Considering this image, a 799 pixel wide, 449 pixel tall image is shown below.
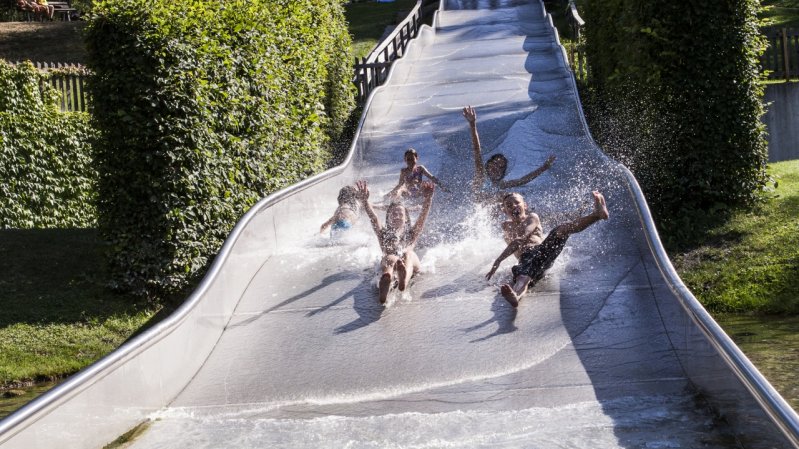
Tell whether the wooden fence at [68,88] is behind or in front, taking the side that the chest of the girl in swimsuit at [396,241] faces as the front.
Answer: behind

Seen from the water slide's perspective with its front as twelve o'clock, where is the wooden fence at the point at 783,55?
The wooden fence is roughly at 7 o'clock from the water slide.

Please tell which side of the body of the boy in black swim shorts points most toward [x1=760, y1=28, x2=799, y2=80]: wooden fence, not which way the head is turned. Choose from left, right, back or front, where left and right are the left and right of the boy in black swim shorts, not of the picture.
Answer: back

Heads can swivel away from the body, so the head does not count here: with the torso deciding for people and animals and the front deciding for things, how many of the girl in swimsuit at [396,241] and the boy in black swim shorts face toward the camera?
2

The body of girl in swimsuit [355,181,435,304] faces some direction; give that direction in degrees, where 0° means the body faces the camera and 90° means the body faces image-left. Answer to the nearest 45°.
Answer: approximately 0°

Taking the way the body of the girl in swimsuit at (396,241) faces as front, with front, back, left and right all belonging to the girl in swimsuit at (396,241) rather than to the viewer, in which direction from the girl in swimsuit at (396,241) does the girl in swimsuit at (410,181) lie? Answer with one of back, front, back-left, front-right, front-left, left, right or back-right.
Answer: back

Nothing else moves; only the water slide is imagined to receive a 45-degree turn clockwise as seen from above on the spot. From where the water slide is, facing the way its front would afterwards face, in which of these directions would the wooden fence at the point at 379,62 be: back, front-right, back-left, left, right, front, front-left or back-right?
back-right

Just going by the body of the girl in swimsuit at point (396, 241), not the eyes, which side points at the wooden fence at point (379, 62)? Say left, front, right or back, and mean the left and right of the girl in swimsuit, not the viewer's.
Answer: back
